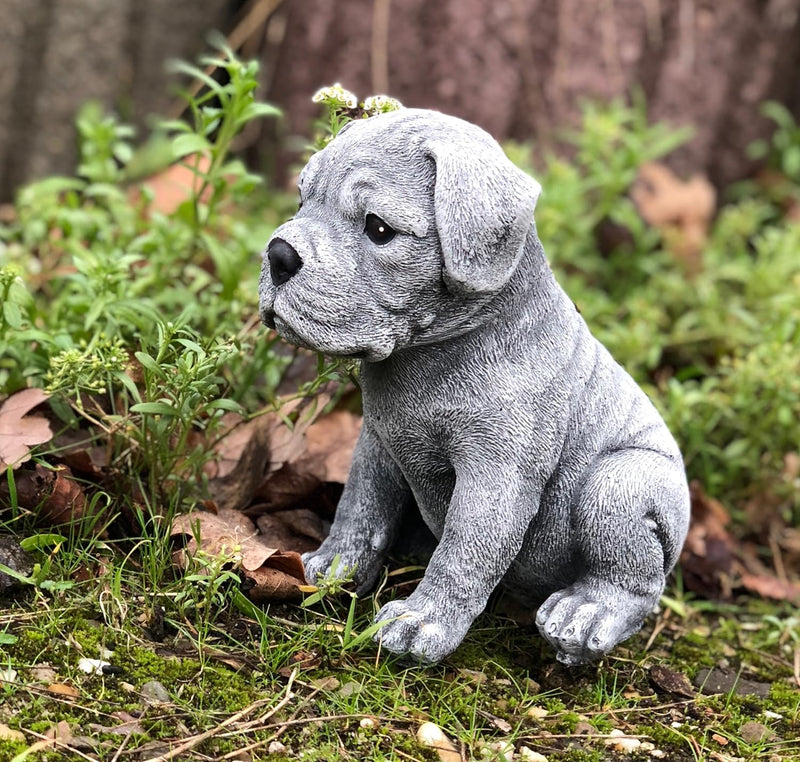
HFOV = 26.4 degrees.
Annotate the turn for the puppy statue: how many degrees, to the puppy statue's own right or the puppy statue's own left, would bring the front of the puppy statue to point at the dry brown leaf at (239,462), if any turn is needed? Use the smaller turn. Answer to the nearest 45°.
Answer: approximately 90° to the puppy statue's own right

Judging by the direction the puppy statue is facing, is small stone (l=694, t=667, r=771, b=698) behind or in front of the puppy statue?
behind

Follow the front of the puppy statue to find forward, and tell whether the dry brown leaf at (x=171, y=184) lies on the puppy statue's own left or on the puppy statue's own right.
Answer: on the puppy statue's own right

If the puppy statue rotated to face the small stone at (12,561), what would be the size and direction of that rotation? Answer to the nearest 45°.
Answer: approximately 45° to its right

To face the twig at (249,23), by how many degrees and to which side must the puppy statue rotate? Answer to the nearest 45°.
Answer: approximately 135° to its right

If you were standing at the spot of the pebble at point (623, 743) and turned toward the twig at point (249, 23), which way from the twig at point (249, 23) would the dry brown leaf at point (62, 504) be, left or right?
left

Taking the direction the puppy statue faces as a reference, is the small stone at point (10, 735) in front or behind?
in front

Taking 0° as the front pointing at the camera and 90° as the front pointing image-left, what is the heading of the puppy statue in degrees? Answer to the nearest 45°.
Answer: approximately 45°

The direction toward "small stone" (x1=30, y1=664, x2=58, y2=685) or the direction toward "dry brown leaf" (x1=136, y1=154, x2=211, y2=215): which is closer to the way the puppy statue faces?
the small stone

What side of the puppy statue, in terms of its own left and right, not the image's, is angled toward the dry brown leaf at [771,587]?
back
